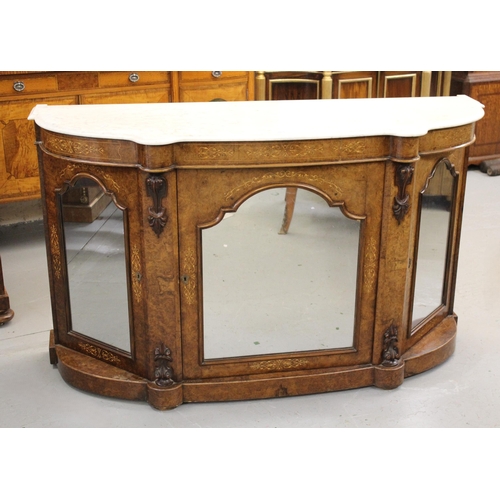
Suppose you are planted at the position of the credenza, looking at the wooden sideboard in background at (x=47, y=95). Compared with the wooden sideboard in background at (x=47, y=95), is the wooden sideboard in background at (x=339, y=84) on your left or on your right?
right

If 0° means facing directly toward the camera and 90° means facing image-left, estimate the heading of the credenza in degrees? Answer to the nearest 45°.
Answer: approximately 0°

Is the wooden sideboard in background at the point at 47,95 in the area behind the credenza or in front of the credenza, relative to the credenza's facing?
behind

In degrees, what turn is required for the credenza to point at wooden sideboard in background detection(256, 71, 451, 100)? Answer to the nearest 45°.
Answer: approximately 180°

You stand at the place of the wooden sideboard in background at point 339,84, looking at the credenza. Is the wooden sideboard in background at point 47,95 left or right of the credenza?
right
